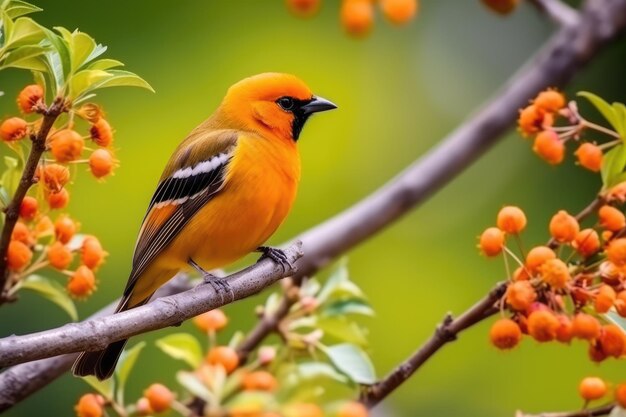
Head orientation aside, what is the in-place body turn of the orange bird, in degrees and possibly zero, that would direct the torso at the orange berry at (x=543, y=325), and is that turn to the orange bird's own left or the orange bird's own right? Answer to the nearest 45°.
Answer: approximately 45° to the orange bird's own right

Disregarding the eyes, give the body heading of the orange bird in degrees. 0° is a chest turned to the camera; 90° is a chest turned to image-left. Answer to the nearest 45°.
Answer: approximately 270°

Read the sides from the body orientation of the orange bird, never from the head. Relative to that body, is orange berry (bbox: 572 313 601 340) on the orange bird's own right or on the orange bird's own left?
on the orange bird's own left

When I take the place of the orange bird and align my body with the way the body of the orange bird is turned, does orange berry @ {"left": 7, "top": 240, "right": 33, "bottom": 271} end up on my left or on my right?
on my right

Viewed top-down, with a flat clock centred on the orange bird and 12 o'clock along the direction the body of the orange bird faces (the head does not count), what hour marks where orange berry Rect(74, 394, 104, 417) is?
The orange berry is roughly at 4 o'clock from the orange bird.

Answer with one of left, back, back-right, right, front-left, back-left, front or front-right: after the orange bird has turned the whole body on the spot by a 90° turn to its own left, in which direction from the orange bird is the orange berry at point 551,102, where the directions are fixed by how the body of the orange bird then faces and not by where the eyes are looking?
back-right

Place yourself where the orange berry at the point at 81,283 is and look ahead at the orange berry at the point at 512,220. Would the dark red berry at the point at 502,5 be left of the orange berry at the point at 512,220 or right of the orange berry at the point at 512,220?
left
